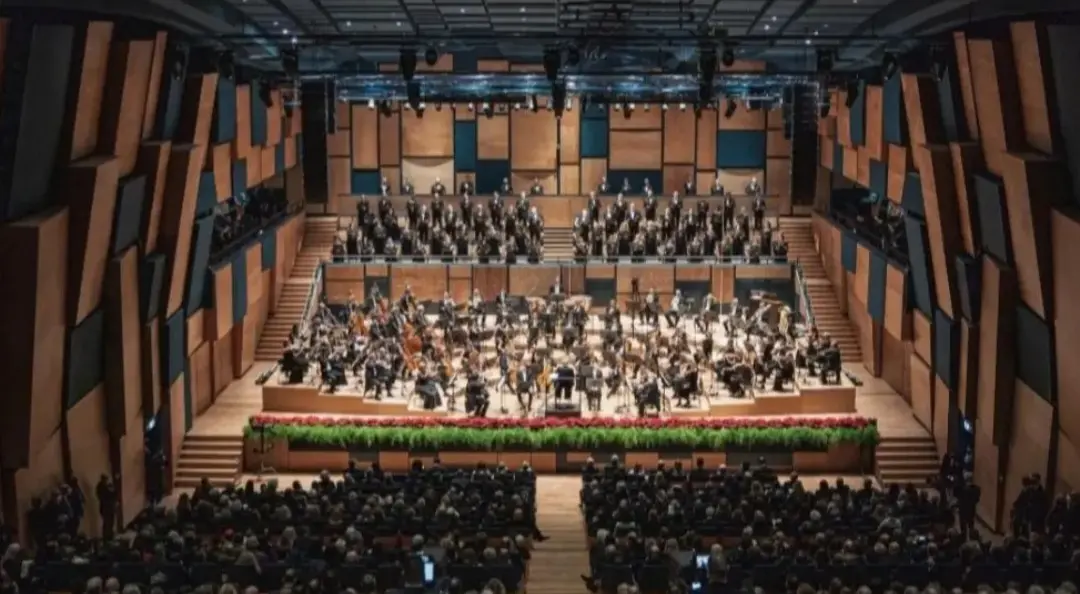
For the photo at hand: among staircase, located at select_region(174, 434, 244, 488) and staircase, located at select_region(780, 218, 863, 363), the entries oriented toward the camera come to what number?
2

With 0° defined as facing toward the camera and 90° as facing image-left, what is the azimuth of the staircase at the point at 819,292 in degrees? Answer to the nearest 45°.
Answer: approximately 0°

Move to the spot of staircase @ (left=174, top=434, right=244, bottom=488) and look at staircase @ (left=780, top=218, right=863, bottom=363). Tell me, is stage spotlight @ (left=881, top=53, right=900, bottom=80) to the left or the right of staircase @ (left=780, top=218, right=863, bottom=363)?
right

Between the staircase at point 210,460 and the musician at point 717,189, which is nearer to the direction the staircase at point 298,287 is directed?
the staircase

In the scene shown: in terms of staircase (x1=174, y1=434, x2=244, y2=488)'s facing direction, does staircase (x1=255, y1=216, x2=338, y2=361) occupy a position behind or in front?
behind

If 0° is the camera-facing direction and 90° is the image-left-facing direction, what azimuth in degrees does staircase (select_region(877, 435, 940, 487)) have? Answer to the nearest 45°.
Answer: approximately 0°
